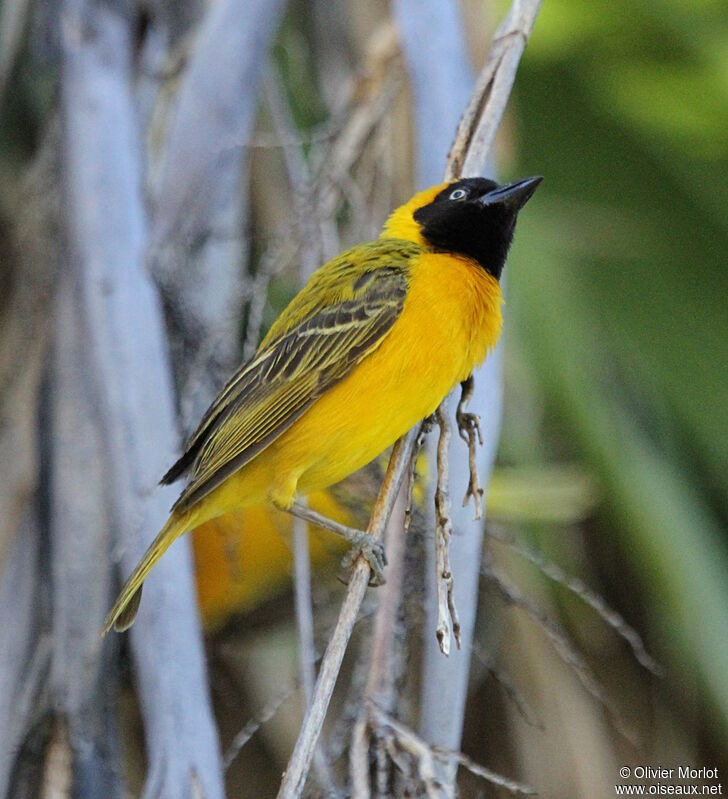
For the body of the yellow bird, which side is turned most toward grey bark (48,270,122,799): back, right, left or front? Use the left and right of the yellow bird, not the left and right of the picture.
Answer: back

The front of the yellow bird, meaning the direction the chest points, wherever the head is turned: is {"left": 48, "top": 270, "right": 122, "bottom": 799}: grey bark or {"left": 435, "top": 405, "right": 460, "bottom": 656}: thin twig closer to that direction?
the thin twig

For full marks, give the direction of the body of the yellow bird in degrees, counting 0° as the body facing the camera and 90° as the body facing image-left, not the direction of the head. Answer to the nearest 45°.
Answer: approximately 270°
